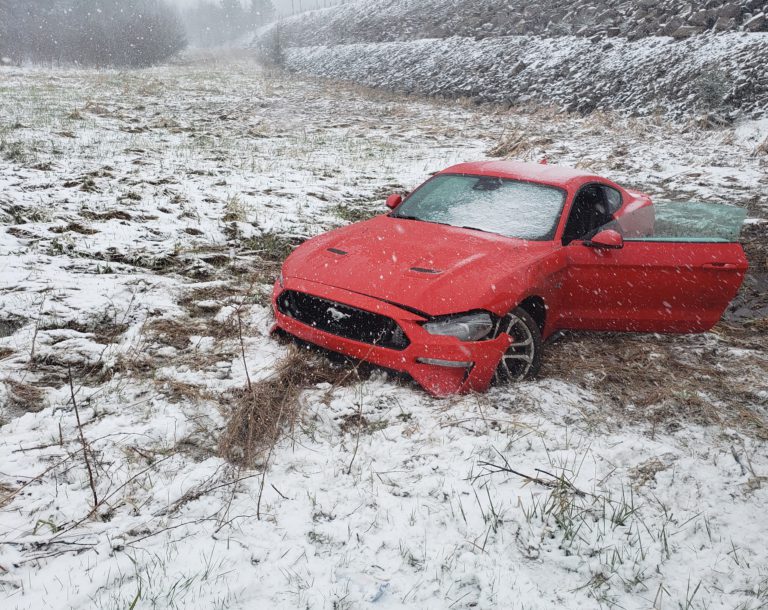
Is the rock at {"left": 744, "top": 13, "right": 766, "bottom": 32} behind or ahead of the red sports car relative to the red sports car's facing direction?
behind

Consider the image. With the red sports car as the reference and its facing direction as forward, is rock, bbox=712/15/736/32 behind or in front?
behind

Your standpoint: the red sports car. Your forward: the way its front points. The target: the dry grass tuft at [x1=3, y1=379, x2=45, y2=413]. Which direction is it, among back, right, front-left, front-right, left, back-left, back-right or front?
front

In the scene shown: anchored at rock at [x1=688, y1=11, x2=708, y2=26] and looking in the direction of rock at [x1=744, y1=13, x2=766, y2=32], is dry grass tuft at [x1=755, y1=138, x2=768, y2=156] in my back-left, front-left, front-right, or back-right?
front-right

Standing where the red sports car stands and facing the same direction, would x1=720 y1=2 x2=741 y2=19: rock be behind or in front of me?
behind

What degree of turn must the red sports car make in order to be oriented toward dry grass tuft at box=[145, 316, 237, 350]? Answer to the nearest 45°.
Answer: approximately 45° to its right

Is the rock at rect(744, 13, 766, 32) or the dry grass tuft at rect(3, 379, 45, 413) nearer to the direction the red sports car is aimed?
the dry grass tuft

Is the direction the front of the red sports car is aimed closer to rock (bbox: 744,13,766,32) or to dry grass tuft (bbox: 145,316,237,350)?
the dry grass tuft

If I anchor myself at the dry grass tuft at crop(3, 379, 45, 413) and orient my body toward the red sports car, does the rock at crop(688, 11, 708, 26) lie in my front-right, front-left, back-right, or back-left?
front-left

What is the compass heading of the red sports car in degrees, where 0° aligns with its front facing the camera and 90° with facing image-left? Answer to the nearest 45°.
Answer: approximately 45°

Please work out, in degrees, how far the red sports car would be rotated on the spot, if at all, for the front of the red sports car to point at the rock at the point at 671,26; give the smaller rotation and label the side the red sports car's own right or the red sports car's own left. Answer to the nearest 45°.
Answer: approximately 135° to the red sports car's own right

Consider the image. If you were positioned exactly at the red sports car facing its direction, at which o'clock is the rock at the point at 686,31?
The rock is roughly at 5 o'clock from the red sports car.

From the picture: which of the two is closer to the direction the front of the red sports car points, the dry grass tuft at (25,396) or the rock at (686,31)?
the dry grass tuft

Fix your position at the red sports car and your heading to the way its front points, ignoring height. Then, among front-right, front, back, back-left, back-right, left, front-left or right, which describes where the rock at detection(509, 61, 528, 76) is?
back-right

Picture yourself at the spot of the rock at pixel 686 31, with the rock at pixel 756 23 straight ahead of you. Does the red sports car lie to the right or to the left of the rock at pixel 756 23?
right

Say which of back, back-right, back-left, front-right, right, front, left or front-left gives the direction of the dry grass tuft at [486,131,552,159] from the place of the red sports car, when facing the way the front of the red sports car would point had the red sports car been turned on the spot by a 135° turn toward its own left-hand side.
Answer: left

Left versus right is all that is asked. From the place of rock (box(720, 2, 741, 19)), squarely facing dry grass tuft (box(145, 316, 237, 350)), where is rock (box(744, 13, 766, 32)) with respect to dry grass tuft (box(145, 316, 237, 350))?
left

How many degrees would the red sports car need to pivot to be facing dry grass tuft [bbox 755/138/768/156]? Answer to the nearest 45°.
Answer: approximately 180°
